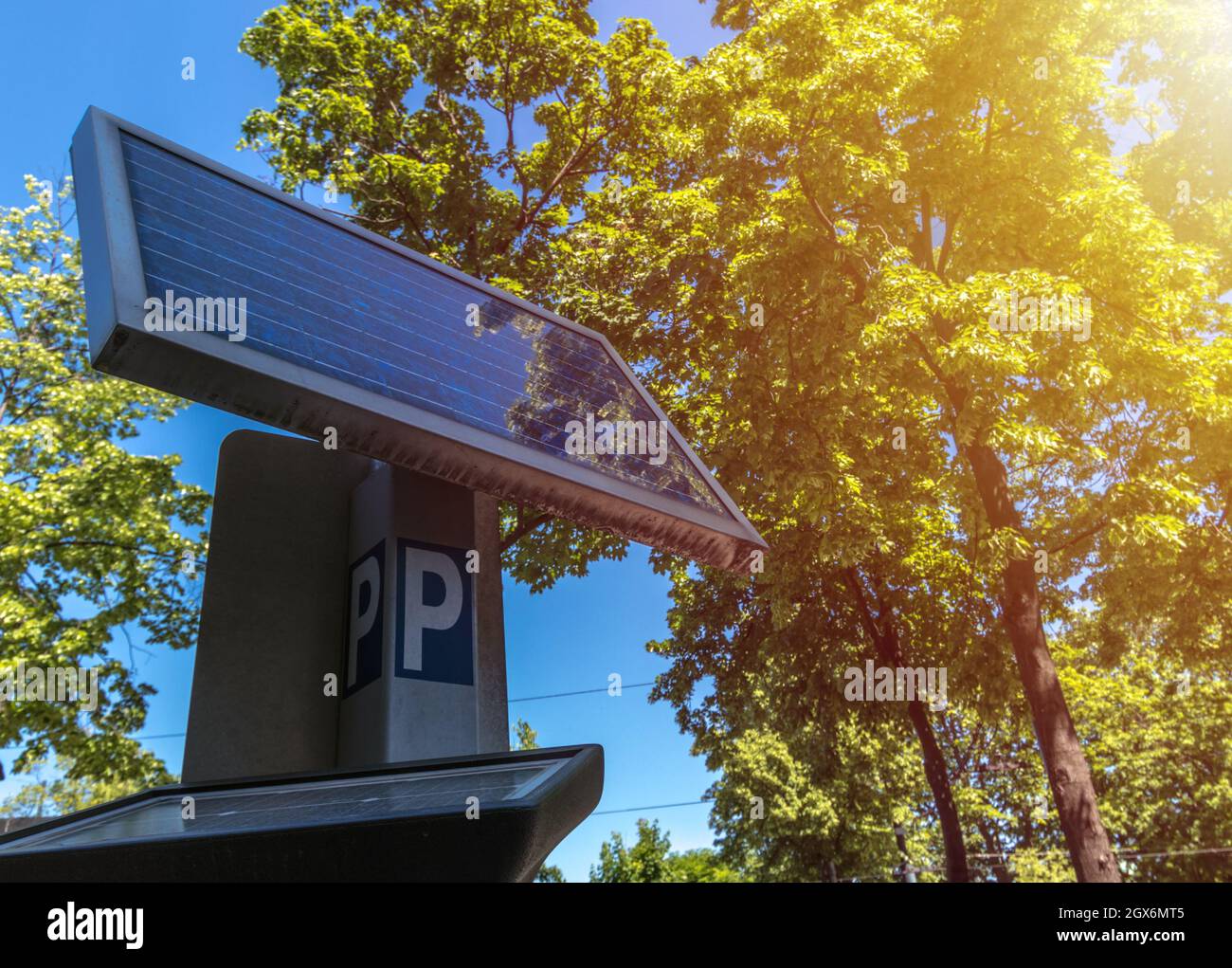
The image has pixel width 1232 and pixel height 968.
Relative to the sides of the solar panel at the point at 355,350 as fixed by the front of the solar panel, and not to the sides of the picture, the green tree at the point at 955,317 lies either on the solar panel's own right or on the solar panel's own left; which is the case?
on the solar panel's own left

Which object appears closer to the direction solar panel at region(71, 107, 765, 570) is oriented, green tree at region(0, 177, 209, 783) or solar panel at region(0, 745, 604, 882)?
the solar panel

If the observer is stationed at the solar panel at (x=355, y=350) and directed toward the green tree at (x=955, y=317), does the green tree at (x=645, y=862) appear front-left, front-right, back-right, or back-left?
front-left
